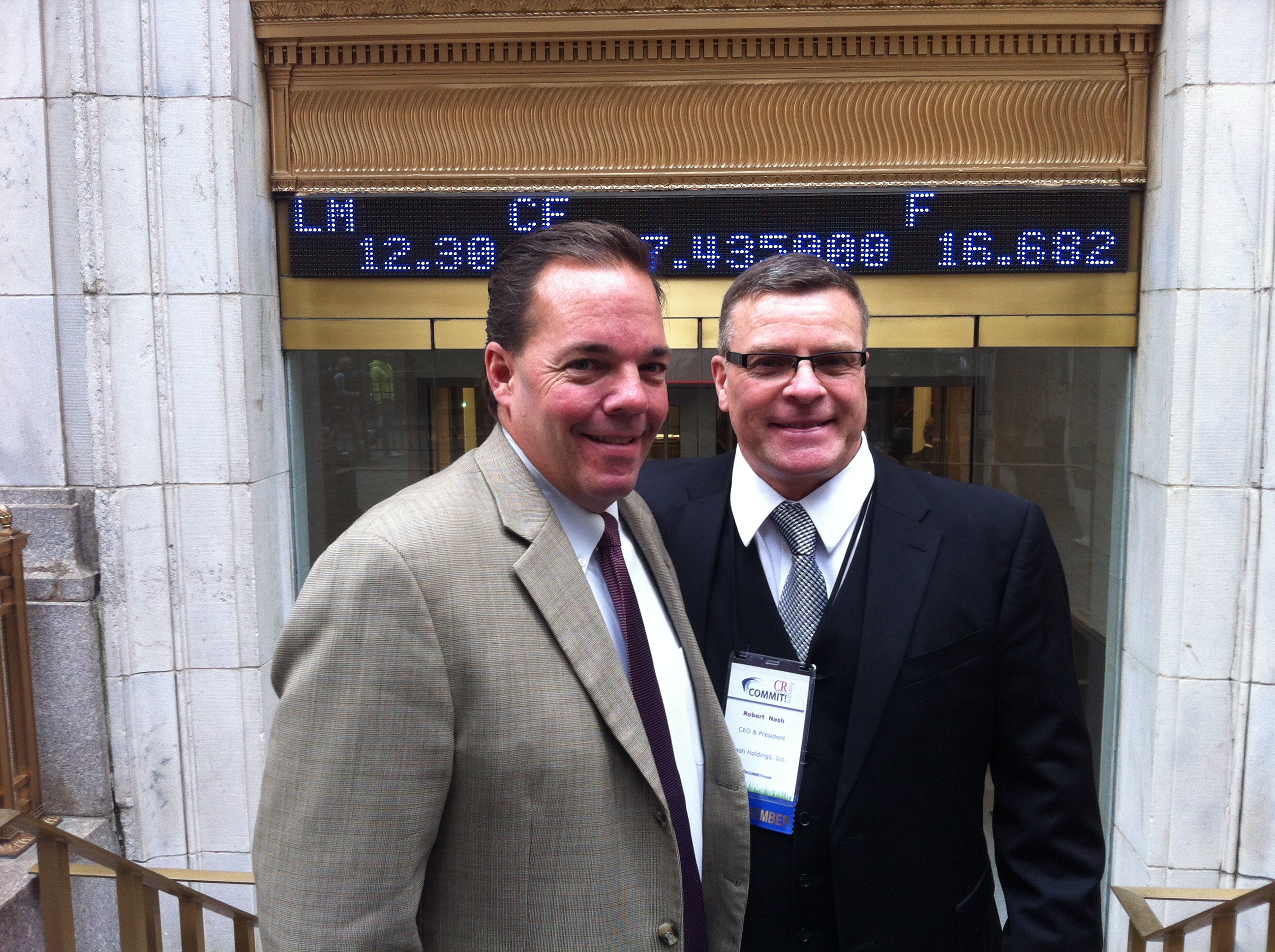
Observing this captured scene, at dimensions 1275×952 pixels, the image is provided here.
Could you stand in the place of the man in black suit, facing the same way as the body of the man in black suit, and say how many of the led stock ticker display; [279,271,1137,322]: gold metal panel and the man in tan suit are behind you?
2

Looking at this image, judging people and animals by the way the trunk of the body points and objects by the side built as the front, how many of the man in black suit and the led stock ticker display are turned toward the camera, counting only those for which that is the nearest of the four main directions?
2

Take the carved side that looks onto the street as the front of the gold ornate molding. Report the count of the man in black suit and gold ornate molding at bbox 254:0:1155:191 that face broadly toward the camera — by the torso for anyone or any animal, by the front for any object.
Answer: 2

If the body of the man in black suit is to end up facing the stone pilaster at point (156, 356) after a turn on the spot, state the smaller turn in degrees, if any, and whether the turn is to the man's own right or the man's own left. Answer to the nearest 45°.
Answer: approximately 135° to the man's own right

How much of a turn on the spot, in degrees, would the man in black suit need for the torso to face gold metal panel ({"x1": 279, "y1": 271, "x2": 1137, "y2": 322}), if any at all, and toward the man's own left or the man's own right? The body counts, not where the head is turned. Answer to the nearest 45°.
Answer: approximately 180°

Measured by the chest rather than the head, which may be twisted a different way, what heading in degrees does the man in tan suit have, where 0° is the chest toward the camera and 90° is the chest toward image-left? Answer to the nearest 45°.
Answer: approximately 315°

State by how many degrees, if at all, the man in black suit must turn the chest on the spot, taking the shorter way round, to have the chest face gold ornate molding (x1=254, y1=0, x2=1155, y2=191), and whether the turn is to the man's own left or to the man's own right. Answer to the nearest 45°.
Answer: approximately 180°

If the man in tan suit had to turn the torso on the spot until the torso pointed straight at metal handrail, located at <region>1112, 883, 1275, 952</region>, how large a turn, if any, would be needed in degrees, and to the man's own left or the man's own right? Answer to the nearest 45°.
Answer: approximately 90° to the man's own left

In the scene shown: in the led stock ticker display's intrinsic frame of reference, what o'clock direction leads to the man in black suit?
The man in black suit is roughly at 12 o'clock from the led stock ticker display.
